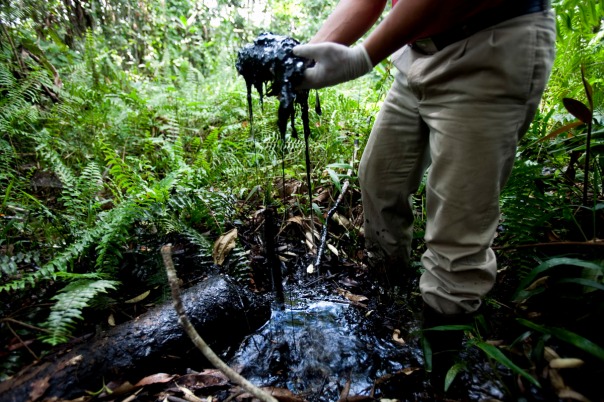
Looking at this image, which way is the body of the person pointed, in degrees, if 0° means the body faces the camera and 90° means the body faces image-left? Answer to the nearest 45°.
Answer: approximately 45°

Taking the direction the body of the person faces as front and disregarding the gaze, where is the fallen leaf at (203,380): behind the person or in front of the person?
in front

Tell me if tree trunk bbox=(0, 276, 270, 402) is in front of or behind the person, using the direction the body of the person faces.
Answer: in front

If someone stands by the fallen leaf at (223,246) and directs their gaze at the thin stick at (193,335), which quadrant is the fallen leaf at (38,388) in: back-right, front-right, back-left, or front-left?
front-right

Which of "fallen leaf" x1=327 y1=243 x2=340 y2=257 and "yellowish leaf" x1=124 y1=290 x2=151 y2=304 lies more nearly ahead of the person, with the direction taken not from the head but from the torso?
the yellowish leaf

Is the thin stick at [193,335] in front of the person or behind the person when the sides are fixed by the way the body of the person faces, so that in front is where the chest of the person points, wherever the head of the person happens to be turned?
in front

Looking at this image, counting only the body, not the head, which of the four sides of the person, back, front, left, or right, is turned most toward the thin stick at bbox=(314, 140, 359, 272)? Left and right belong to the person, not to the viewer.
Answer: right

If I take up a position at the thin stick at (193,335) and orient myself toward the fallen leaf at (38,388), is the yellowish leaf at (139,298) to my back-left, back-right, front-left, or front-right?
front-right

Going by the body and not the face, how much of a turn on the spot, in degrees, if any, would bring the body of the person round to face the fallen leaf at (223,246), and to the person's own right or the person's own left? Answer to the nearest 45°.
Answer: approximately 45° to the person's own right
